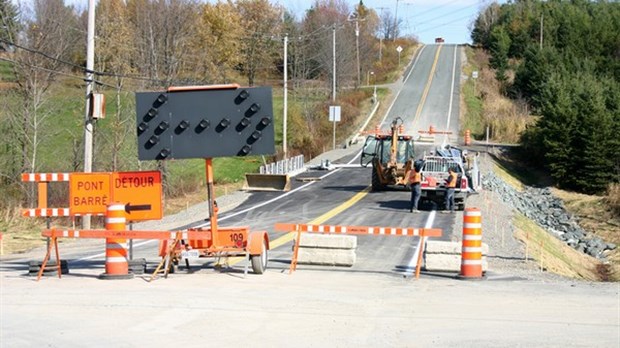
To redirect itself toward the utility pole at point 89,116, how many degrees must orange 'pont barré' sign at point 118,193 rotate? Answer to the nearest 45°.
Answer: approximately 180°

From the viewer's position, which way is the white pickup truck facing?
facing away from the viewer

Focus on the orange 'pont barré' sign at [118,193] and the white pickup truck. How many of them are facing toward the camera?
1

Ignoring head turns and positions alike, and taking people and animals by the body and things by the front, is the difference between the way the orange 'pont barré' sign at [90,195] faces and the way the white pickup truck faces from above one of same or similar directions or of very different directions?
very different directions

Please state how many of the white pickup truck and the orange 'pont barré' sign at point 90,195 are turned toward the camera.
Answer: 1

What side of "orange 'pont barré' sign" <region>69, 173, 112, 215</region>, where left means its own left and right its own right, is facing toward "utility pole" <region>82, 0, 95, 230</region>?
back

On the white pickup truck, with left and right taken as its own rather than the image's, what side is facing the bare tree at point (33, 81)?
left

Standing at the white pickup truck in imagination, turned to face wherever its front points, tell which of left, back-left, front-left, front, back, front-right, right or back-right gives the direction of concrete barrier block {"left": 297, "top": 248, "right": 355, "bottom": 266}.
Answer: back

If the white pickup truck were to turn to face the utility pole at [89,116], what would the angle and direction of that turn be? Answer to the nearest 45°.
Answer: approximately 135° to its left

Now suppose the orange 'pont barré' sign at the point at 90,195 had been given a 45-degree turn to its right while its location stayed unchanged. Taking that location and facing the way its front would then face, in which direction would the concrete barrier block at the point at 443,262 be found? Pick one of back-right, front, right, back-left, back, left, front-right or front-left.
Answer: back-left
